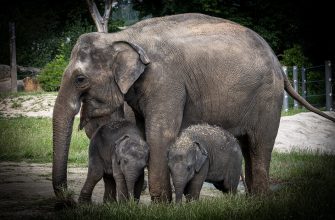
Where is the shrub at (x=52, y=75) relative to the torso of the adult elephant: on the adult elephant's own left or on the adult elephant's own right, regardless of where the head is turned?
on the adult elephant's own right

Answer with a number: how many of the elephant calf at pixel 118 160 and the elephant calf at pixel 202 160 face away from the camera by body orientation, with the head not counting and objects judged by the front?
0

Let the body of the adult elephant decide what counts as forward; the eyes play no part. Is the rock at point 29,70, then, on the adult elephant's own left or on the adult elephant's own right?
on the adult elephant's own right

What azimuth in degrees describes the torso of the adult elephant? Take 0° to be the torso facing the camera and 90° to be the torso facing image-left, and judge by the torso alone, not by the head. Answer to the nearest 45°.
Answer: approximately 90°

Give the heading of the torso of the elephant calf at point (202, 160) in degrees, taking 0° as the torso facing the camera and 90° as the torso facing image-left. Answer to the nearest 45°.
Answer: approximately 45°
